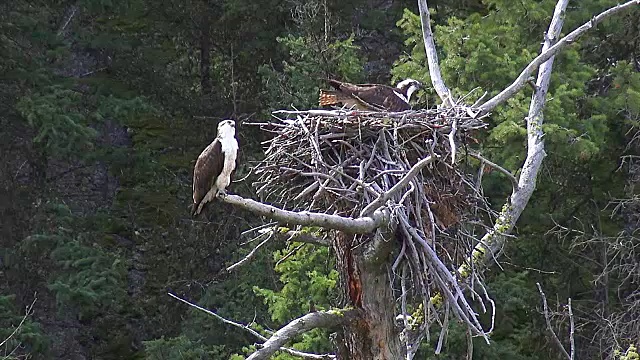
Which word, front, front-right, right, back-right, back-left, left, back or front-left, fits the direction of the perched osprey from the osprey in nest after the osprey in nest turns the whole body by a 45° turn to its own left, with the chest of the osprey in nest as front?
back

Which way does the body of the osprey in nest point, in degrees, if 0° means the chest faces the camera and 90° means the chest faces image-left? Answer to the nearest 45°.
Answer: approximately 270°
